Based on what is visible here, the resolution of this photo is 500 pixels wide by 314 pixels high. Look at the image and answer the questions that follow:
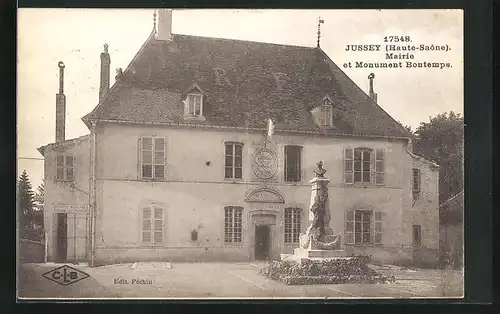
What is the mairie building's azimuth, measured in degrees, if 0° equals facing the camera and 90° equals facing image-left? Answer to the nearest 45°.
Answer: approximately 0°

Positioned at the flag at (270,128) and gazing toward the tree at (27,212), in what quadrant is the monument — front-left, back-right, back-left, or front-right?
back-left

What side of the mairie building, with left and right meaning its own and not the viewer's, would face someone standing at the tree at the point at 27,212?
right

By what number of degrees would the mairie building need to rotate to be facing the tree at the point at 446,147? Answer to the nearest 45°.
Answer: approximately 90° to its left
